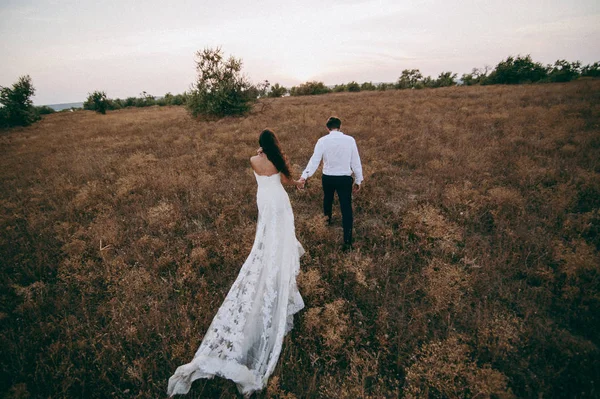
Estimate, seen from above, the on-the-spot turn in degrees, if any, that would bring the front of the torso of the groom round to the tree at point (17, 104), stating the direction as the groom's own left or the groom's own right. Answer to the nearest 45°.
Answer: approximately 45° to the groom's own left

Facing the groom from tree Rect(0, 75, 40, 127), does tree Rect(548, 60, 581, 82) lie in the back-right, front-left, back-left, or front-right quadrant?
front-left

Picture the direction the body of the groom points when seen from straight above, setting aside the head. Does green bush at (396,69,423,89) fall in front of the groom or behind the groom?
in front

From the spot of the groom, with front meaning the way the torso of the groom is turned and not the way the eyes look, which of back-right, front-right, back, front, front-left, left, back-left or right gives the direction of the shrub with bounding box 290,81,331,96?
front

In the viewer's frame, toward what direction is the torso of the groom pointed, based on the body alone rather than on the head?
away from the camera

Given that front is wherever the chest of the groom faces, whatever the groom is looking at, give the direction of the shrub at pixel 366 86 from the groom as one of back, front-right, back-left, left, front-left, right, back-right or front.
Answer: front

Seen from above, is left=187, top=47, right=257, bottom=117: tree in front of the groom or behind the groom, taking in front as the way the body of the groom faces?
in front
